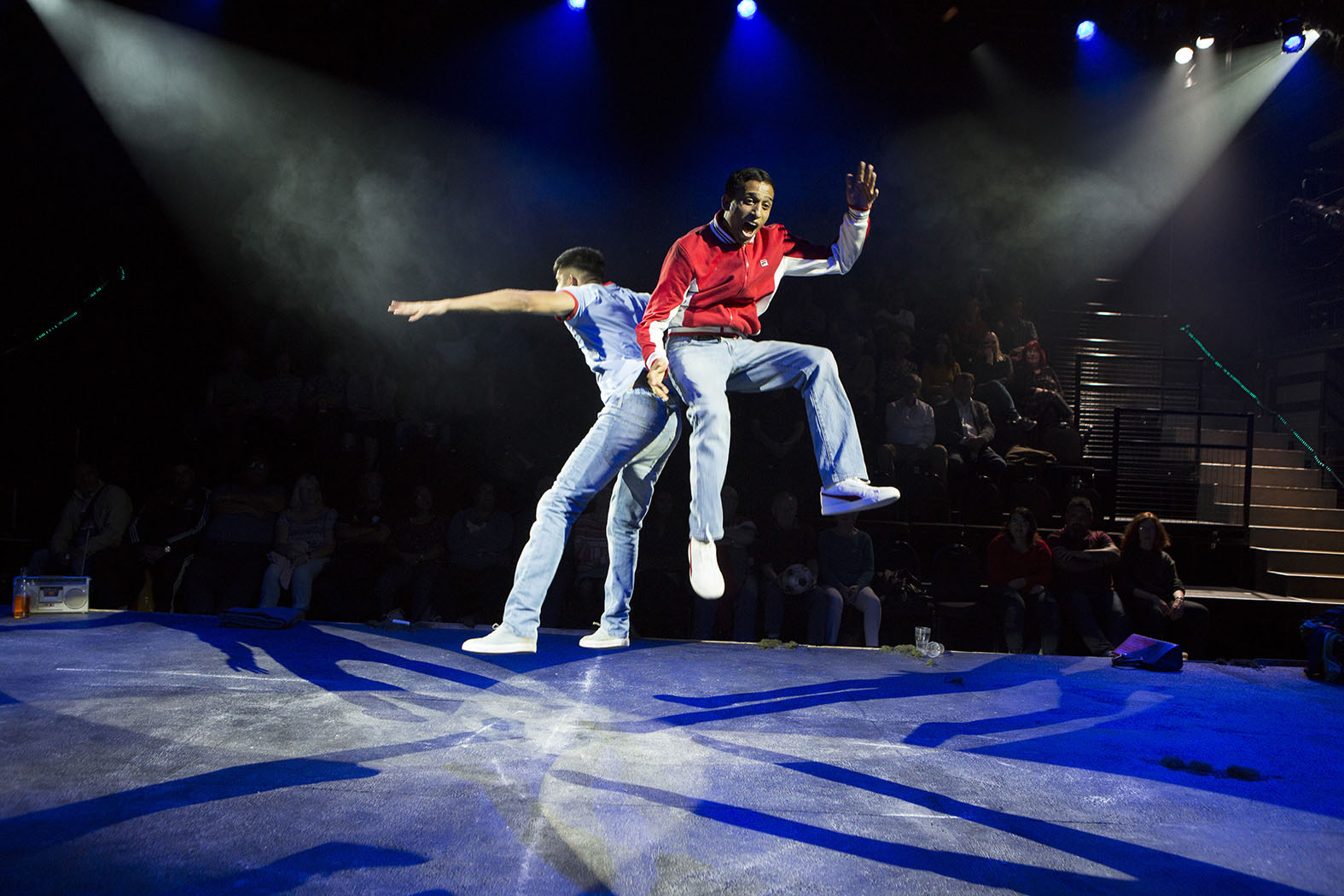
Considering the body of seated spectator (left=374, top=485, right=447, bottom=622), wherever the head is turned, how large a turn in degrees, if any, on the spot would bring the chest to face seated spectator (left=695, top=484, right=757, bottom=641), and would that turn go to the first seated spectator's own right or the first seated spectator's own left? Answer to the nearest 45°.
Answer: approximately 90° to the first seated spectator's own left

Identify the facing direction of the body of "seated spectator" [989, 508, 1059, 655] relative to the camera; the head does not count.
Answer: toward the camera

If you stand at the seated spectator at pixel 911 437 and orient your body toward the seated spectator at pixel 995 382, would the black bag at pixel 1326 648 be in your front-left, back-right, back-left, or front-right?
back-right

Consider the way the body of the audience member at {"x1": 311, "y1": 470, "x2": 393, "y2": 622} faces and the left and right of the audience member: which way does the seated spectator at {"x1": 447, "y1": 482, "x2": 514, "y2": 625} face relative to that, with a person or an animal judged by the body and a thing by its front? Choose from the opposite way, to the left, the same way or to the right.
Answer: the same way

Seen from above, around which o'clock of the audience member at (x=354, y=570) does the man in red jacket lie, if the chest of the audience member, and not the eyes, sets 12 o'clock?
The man in red jacket is roughly at 11 o'clock from the audience member.

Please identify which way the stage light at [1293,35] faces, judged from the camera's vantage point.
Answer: facing the viewer and to the left of the viewer

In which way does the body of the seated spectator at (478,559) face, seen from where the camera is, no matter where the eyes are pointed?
toward the camera

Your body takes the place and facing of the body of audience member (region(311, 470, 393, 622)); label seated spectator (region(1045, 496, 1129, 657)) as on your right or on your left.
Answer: on your left

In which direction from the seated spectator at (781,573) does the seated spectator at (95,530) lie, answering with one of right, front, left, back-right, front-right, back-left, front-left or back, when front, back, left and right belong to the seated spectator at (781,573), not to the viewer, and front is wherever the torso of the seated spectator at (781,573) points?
right

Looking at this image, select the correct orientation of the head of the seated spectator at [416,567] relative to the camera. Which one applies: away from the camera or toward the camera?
toward the camera

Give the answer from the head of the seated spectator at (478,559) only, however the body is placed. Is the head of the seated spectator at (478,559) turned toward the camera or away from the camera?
toward the camera

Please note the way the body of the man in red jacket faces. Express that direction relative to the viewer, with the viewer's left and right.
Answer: facing the viewer and to the right of the viewer

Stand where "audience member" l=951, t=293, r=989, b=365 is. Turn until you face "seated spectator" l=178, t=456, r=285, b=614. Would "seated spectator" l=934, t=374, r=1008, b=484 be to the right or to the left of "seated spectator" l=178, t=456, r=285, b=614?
left

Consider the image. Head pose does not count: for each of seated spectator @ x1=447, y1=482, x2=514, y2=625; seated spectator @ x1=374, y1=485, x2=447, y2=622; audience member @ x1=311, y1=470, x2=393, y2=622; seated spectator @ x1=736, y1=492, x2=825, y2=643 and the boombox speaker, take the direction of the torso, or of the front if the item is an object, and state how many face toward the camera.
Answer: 5

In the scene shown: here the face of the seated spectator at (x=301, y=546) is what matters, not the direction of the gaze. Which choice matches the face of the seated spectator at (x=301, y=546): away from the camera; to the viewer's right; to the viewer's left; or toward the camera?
toward the camera

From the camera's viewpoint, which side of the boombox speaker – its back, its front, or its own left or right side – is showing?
front
